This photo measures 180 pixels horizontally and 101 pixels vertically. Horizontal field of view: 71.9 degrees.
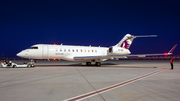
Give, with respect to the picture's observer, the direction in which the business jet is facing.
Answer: facing the viewer and to the left of the viewer
